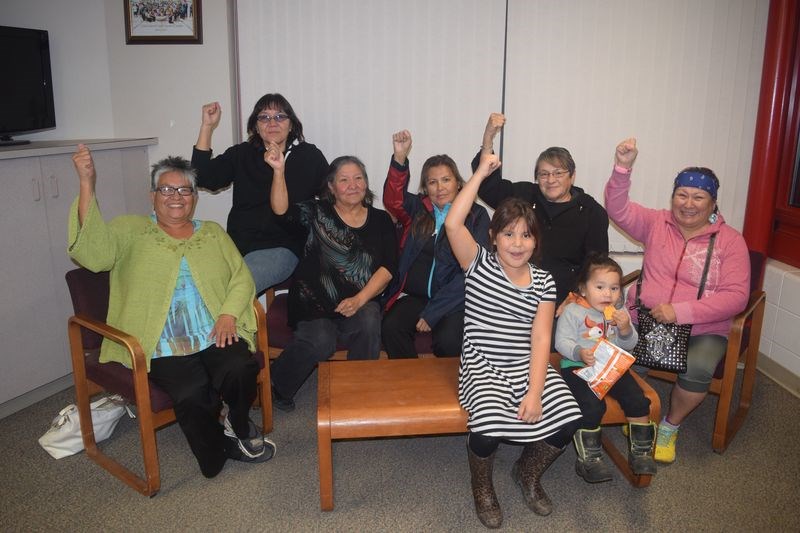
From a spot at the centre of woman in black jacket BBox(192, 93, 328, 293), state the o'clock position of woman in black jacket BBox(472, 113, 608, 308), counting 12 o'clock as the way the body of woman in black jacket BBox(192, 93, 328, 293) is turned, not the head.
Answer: woman in black jacket BBox(472, 113, 608, 308) is roughly at 10 o'clock from woman in black jacket BBox(192, 93, 328, 293).

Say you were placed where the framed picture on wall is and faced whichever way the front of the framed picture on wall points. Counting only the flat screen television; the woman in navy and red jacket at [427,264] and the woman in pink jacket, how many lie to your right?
1

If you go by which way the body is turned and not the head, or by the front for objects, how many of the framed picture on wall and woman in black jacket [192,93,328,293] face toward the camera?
2

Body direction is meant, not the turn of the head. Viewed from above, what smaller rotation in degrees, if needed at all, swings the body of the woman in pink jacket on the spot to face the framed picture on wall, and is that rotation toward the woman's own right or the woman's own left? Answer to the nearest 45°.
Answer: approximately 45° to the woman's own right

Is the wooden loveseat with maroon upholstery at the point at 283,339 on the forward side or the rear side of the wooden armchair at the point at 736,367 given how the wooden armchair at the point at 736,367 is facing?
on the forward side
